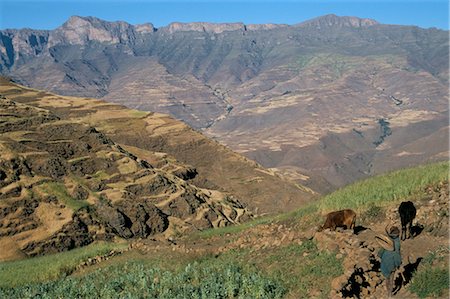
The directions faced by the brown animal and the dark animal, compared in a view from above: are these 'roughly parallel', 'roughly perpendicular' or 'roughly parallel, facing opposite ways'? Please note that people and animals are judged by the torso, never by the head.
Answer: roughly perpendicular

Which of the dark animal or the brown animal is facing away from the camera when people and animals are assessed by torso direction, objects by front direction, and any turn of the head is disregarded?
the dark animal

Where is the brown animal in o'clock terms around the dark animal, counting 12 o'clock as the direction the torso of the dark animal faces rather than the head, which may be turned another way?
The brown animal is roughly at 10 o'clock from the dark animal.

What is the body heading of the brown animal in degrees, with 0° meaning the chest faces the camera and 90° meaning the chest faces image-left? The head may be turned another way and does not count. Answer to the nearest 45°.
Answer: approximately 90°

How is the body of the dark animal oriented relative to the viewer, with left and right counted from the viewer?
facing away from the viewer
